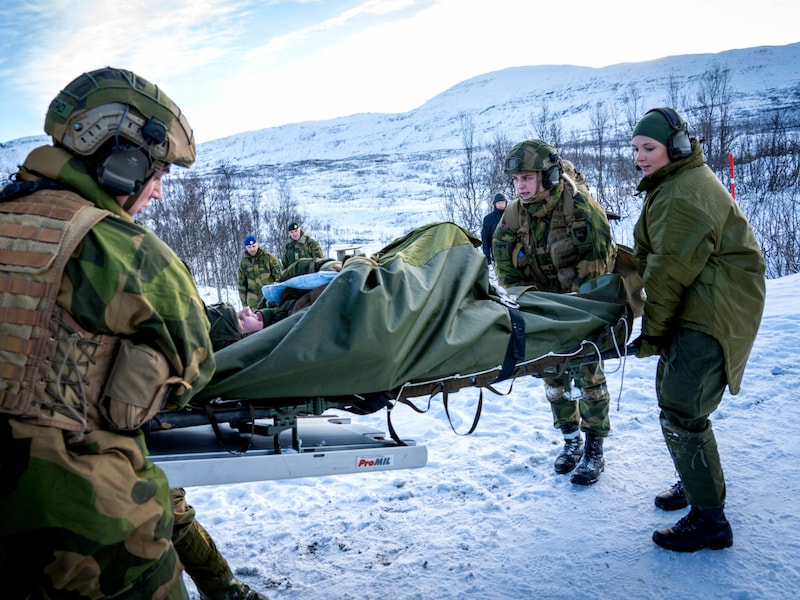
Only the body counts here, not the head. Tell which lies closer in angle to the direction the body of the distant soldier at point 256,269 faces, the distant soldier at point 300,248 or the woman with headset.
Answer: the woman with headset

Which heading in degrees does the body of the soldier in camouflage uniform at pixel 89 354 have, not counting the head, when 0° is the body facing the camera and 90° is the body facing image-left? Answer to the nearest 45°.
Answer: approximately 225°

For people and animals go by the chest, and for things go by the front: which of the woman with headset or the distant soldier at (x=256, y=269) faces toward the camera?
the distant soldier

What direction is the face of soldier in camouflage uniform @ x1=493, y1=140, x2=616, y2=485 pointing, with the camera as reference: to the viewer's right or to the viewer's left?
to the viewer's left

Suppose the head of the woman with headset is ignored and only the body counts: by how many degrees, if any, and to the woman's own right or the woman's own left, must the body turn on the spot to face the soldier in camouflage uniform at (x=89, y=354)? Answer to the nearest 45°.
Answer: approximately 45° to the woman's own left

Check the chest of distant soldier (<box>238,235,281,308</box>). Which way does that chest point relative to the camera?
toward the camera

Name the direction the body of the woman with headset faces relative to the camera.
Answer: to the viewer's left

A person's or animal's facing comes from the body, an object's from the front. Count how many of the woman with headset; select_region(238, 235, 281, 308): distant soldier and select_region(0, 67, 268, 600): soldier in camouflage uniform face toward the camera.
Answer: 1

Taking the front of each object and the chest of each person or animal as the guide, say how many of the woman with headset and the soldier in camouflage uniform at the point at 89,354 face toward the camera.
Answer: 0

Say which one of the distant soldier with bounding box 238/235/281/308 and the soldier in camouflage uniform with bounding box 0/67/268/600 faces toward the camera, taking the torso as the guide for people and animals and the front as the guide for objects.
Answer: the distant soldier

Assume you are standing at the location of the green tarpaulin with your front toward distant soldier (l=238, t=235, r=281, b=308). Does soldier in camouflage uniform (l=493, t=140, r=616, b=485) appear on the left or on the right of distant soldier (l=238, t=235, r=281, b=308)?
right

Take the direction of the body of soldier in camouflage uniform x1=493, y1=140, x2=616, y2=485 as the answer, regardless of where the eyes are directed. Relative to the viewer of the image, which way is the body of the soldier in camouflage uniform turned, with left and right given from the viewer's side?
facing the viewer and to the left of the viewer

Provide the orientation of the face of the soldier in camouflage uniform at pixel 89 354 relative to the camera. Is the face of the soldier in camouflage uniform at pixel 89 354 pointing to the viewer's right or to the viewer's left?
to the viewer's right
